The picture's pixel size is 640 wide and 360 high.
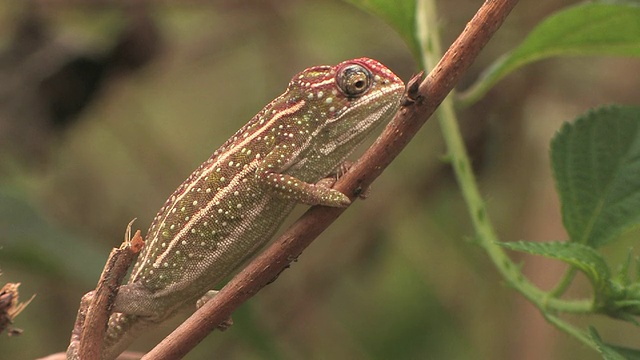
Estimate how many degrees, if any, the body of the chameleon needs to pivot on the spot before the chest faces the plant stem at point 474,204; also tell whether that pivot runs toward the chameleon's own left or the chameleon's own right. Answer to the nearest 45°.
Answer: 0° — it already faces it

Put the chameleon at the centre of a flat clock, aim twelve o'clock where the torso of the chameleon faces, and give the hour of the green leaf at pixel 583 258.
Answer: The green leaf is roughly at 1 o'clock from the chameleon.

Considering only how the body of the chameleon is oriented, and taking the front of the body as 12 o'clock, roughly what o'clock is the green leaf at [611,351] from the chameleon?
The green leaf is roughly at 1 o'clock from the chameleon.

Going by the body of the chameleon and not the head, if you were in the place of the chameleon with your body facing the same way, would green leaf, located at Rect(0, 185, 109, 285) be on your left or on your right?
on your left

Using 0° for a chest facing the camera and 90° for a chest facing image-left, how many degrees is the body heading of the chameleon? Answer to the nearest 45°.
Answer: approximately 270°

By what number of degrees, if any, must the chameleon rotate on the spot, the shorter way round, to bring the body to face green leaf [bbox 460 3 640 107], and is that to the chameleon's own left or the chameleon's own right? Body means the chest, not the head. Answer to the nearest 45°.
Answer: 0° — it already faces it
